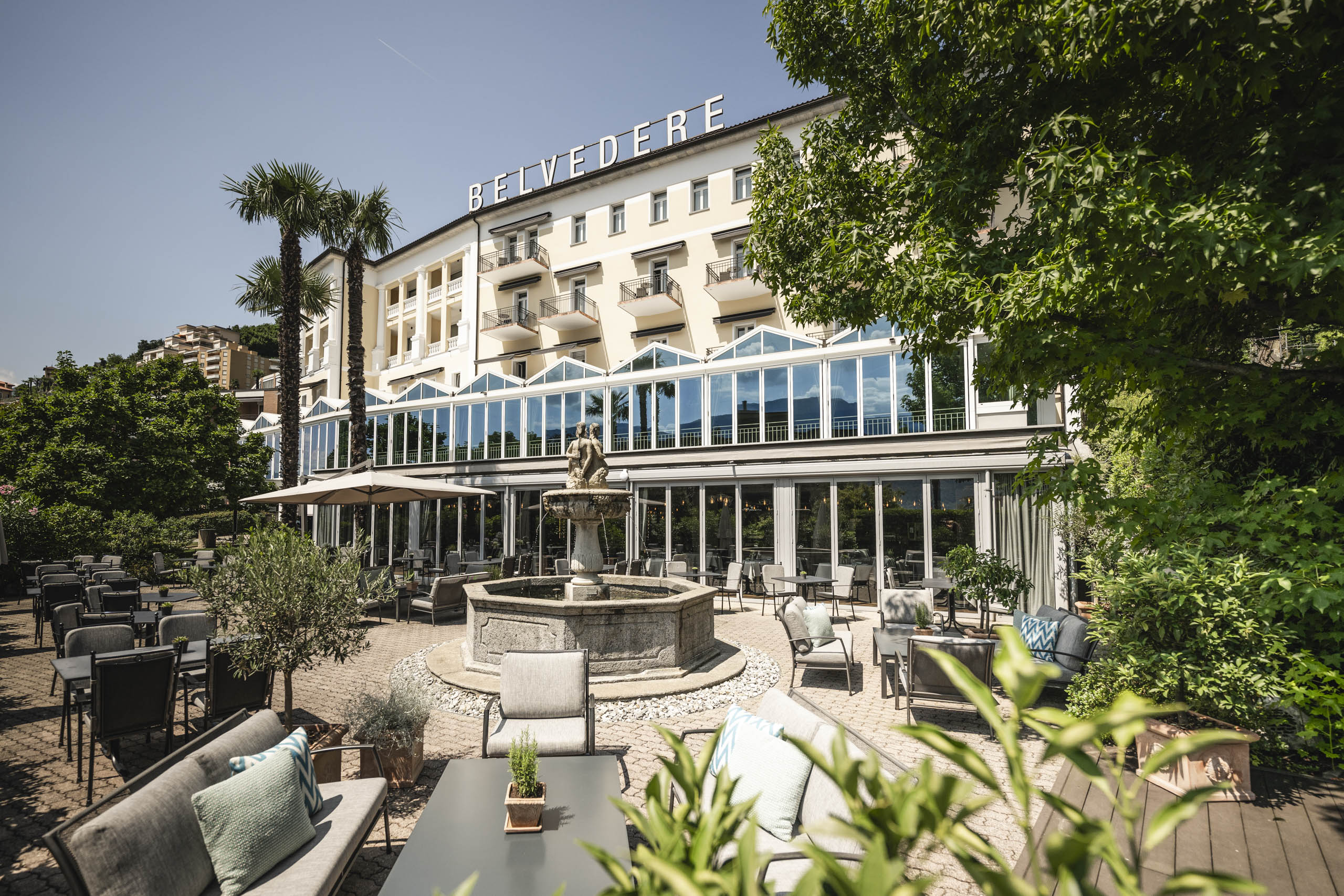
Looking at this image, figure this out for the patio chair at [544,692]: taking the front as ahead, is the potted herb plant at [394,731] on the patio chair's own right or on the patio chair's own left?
on the patio chair's own right

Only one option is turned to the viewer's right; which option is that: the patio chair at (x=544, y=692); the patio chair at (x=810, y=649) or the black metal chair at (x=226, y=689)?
the patio chair at (x=810, y=649)

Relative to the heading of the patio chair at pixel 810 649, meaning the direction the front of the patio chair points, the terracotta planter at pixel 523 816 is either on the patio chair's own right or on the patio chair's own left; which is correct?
on the patio chair's own right

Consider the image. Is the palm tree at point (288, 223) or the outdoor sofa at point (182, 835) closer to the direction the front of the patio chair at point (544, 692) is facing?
the outdoor sofa

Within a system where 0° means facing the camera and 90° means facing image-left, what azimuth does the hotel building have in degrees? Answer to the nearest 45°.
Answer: approximately 45°

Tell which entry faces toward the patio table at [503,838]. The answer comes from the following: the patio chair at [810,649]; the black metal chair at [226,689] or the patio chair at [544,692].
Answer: the patio chair at [544,692]

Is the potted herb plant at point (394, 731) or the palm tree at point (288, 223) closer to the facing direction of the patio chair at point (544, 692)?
the potted herb plant

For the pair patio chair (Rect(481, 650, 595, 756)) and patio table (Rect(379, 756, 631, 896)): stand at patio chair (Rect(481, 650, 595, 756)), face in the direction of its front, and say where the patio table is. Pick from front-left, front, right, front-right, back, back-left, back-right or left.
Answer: front

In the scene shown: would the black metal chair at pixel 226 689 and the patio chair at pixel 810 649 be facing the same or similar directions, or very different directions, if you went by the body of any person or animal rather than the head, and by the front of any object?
very different directions

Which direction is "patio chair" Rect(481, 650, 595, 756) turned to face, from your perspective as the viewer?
facing the viewer

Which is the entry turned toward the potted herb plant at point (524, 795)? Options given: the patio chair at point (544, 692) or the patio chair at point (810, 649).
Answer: the patio chair at point (544, 692)
